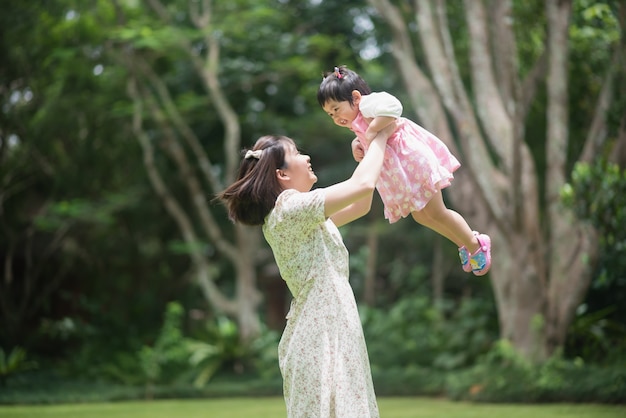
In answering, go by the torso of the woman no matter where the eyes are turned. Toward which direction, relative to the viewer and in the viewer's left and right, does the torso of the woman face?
facing to the right of the viewer

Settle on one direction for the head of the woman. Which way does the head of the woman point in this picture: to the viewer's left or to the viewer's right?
to the viewer's right
